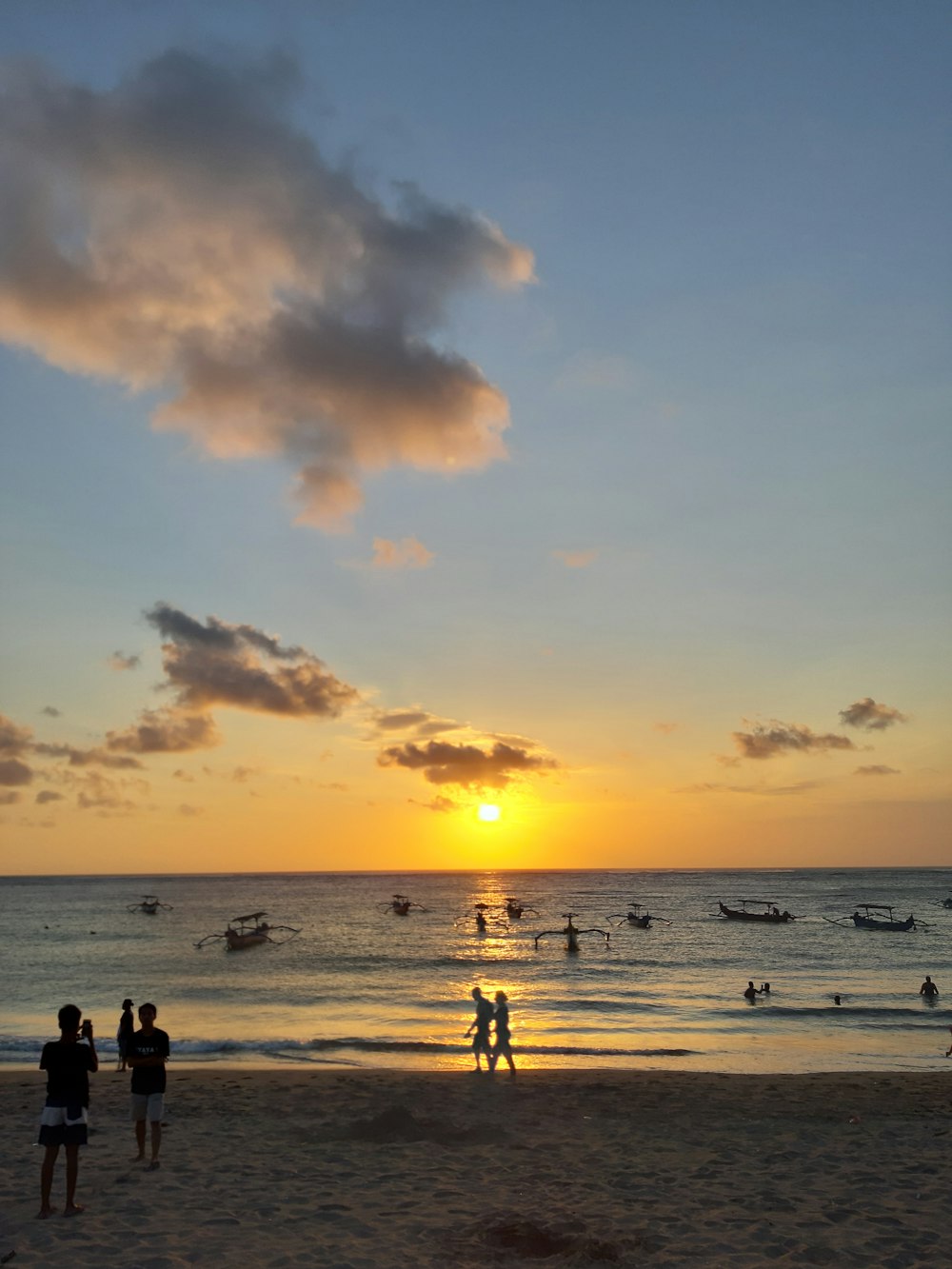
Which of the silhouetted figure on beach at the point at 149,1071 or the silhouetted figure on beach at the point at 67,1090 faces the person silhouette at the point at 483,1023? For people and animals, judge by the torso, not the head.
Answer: the silhouetted figure on beach at the point at 67,1090

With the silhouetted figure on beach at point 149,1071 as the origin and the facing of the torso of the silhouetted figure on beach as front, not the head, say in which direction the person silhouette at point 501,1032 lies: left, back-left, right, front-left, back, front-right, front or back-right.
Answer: back-left

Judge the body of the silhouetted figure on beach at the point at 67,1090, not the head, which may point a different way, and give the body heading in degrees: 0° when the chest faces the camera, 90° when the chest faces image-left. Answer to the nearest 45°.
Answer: approximately 225°

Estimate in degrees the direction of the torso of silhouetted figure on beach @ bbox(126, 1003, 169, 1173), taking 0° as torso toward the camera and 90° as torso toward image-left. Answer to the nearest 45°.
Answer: approximately 0°

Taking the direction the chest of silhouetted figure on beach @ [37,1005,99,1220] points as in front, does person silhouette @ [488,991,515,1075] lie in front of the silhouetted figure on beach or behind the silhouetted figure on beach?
in front

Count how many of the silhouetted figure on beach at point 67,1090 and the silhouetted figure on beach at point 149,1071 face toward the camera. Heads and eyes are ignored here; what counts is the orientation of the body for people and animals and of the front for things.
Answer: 1

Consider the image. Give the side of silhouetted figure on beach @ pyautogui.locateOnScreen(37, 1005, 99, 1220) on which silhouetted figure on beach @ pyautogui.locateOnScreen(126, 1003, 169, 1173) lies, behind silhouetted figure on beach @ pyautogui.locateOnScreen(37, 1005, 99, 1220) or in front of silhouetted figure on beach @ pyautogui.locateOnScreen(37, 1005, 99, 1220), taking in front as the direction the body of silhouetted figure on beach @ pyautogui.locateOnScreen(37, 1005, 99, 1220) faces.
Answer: in front
